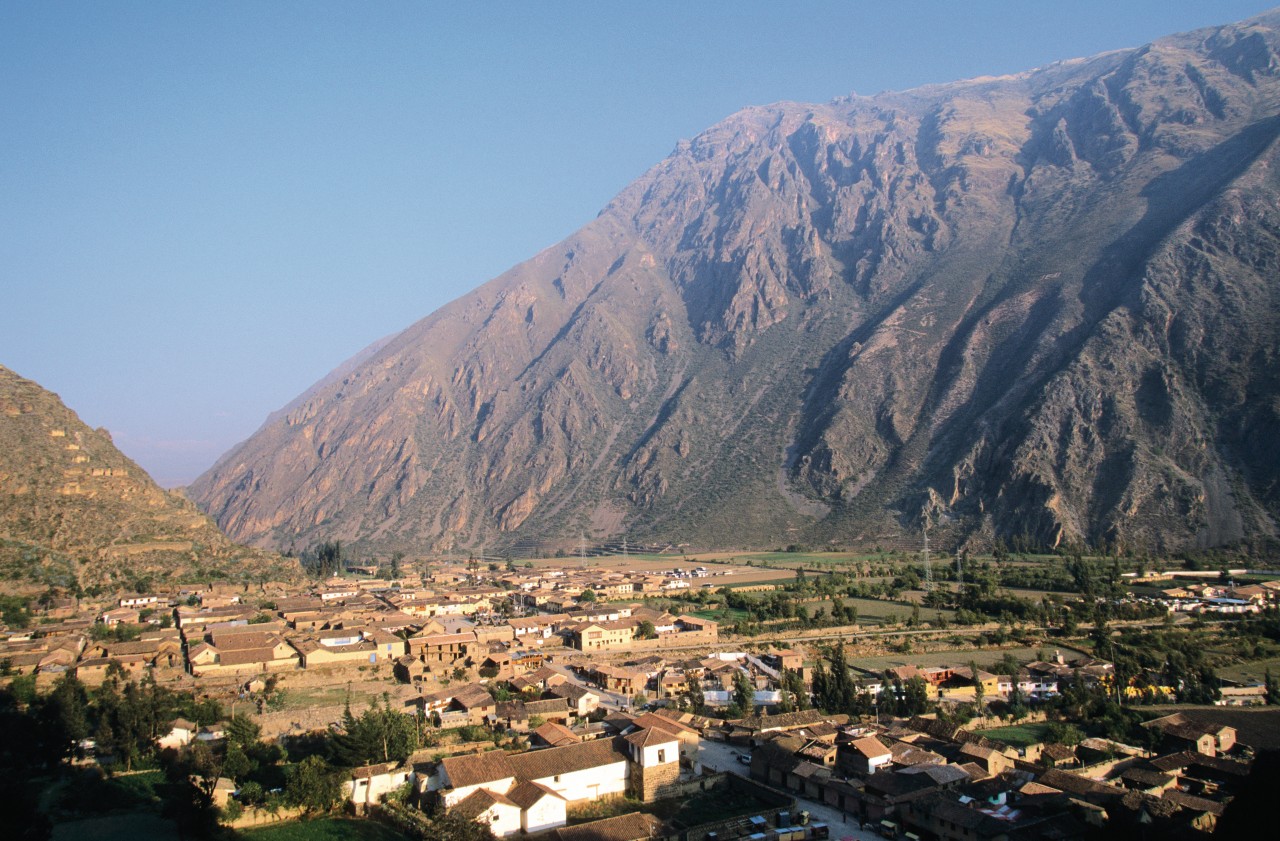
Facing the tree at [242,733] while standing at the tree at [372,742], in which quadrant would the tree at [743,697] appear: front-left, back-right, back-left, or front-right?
back-right

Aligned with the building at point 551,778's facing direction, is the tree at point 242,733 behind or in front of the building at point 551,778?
behind

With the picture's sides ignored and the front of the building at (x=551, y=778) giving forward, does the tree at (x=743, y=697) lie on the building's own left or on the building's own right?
on the building's own left
